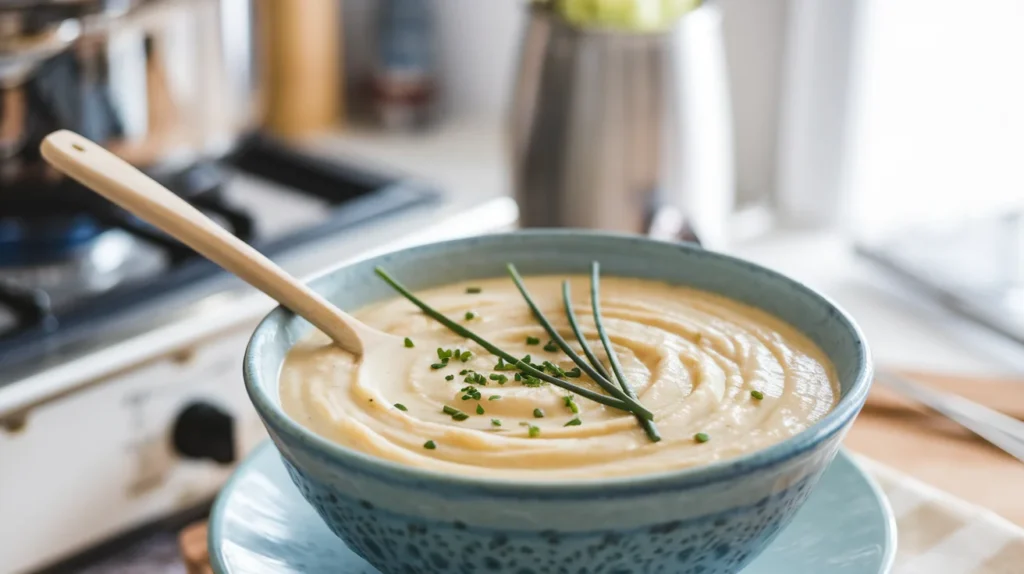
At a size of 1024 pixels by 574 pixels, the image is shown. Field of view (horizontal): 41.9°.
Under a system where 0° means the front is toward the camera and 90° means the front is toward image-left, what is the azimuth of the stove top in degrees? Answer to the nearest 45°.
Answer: approximately 315°

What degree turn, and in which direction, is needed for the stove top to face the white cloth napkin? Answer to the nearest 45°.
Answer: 0° — it already faces it
